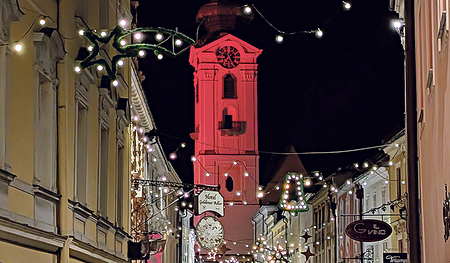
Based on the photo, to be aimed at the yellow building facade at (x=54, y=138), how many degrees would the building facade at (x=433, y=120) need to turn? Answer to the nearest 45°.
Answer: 0° — it already faces it

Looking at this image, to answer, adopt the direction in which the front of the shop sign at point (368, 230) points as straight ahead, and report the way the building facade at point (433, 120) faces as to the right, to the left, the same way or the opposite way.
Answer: to the right

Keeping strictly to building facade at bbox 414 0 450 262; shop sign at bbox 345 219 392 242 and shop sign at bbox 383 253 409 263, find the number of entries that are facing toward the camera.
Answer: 2

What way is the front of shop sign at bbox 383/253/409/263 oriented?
toward the camera

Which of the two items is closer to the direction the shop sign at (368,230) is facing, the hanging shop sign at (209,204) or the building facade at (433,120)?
the building facade

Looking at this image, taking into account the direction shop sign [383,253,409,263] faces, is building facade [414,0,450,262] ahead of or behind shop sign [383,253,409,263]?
ahead

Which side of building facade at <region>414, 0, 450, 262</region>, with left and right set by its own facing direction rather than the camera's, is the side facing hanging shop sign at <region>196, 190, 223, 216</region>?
right

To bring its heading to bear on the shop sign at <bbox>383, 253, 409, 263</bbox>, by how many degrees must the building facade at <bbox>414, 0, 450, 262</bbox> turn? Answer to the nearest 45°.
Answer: approximately 90° to its right

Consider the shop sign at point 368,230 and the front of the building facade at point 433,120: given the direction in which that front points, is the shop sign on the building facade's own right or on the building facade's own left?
on the building facade's own right

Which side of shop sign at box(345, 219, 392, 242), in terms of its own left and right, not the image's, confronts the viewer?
front

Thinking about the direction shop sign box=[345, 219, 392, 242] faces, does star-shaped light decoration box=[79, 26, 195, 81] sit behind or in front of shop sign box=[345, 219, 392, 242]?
in front

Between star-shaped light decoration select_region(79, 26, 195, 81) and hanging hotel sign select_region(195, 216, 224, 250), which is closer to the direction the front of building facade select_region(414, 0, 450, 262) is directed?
the star-shaped light decoration

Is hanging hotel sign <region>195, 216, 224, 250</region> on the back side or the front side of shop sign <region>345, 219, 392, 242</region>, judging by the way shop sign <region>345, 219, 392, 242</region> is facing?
on the back side

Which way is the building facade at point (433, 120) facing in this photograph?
to the viewer's left
